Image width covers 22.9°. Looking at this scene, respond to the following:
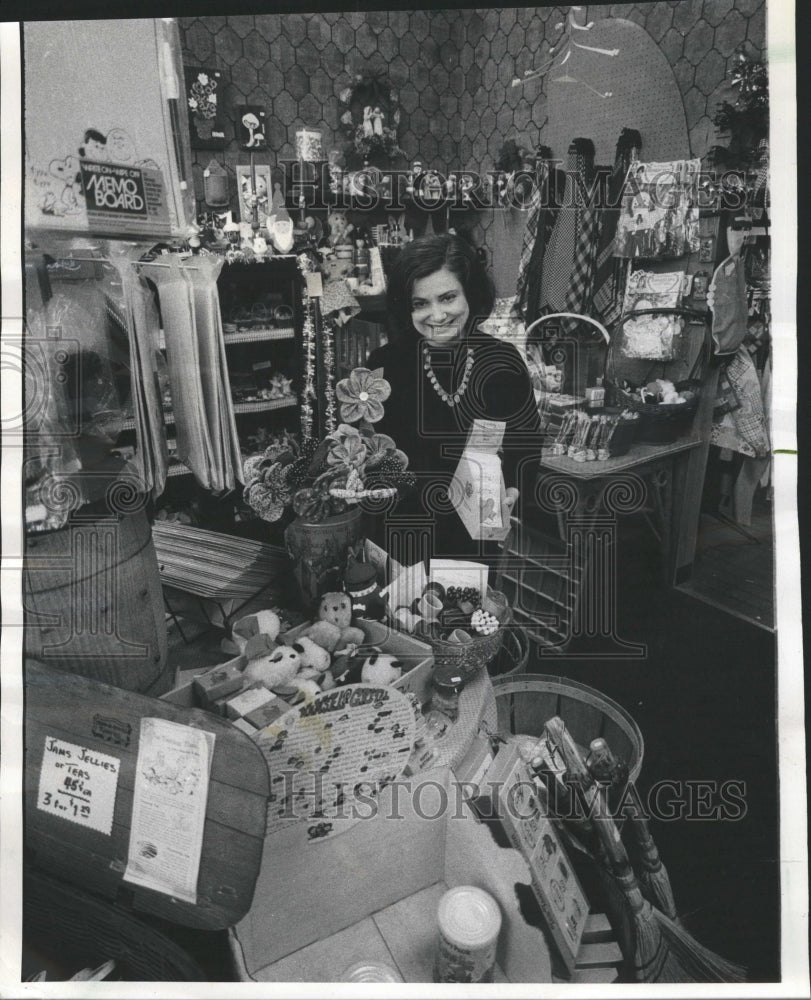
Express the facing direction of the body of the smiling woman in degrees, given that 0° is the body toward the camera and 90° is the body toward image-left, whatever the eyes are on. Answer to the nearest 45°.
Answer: approximately 0°

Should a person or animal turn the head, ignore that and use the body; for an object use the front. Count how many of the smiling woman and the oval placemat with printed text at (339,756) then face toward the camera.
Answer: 2

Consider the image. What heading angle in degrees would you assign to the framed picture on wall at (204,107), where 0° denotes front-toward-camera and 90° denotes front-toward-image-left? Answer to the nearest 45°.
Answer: approximately 0°

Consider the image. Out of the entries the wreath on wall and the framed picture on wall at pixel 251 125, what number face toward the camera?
2

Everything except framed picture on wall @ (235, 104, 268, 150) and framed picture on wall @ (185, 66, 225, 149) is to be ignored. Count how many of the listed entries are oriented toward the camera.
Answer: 2
